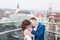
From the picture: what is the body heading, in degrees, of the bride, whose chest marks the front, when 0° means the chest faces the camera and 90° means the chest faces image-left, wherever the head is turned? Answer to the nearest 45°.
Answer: approximately 270°

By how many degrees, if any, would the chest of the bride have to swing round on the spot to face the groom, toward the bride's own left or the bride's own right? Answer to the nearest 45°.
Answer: approximately 45° to the bride's own left

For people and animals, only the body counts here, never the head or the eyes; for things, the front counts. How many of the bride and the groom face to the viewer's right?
1

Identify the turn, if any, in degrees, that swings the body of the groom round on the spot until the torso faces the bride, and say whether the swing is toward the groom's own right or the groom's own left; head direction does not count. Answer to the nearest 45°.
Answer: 0° — they already face them

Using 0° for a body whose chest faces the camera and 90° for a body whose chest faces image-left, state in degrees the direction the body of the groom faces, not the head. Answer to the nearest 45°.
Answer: approximately 45°
